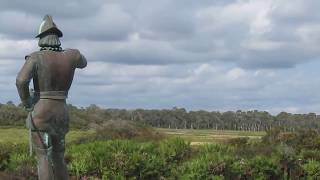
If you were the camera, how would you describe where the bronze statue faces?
facing away from the viewer

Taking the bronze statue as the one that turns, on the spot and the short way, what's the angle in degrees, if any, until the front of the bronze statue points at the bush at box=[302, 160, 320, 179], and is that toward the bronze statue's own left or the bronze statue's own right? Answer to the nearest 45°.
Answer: approximately 45° to the bronze statue's own right

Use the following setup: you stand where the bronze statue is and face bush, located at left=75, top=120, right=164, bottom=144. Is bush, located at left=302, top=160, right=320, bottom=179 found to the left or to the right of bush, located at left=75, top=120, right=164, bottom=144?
right
